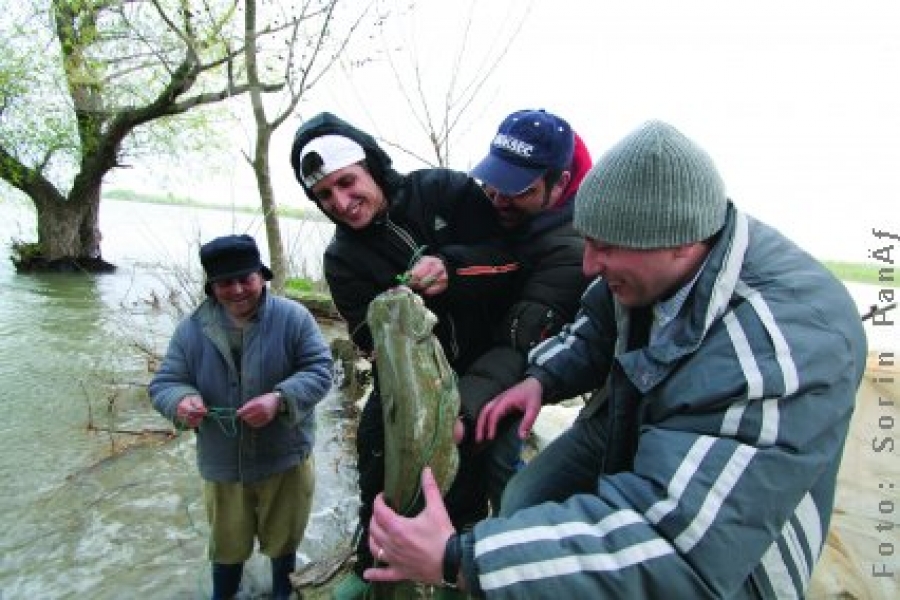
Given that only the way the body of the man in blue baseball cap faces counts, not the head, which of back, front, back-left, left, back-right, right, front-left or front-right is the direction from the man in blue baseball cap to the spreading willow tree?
right

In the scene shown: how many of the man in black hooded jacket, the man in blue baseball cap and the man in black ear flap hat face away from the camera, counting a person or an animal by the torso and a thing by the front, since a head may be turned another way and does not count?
0

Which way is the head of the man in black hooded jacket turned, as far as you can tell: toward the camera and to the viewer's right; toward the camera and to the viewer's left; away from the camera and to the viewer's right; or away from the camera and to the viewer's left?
toward the camera and to the viewer's right

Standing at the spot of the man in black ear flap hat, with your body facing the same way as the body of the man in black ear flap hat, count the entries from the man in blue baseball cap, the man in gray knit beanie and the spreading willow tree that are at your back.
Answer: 1

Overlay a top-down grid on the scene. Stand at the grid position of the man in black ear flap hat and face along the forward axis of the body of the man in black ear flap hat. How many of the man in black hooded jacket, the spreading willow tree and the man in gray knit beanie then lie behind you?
1

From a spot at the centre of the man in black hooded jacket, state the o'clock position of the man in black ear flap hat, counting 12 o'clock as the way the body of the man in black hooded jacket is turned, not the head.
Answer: The man in black ear flap hat is roughly at 3 o'clock from the man in black hooded jacket.

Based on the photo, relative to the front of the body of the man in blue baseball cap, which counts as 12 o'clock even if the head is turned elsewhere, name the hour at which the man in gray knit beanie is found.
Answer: The man in gray knit beanie is roughly at 10 o'clock from the man in blue baseball cap.

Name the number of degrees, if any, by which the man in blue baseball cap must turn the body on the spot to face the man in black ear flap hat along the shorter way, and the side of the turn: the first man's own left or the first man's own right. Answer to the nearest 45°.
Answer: approximately 90° to the first man's own right

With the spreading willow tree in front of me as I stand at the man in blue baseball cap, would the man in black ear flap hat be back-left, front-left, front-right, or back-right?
front-left

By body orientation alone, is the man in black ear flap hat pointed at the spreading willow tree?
no

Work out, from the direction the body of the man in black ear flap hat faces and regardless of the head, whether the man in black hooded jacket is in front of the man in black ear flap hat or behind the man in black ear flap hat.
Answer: in front

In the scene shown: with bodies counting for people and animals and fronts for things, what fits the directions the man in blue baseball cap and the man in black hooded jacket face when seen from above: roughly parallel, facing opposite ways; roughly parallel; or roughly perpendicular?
roughly parallel

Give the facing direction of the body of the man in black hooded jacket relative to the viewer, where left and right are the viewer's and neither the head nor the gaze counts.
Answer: facing the viewer and to the left of the viewer

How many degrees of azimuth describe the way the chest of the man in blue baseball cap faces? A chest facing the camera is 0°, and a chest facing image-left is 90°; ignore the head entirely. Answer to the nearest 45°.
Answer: approximately 45°

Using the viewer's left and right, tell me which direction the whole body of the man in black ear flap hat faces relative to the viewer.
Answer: facing the viewer
